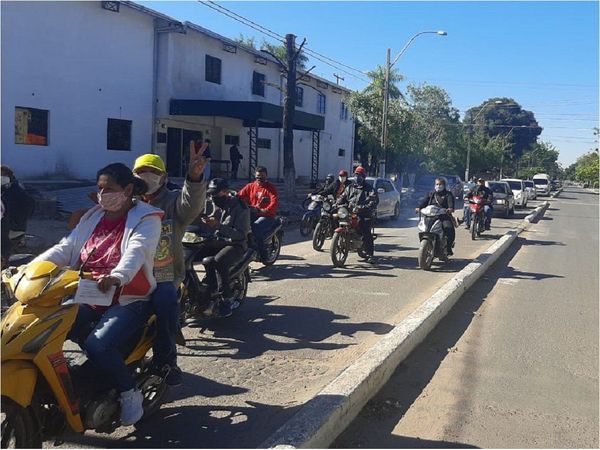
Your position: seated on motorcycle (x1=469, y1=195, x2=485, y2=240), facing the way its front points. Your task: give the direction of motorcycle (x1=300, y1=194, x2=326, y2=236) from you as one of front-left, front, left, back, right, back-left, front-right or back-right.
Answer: front-right

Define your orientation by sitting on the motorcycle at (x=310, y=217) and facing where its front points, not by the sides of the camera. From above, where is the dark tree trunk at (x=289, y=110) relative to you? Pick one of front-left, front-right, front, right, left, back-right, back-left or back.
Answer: back-right

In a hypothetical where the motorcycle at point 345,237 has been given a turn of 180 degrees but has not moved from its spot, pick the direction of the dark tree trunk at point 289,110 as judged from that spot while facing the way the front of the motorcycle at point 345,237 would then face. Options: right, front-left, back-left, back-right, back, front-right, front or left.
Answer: front-left

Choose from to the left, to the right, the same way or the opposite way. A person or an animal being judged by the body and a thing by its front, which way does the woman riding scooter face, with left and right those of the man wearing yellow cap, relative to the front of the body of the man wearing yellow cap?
the same way

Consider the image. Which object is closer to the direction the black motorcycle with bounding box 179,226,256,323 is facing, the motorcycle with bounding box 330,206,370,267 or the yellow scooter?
the yellow scooter

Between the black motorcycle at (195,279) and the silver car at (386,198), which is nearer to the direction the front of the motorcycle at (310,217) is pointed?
the black motorcycle

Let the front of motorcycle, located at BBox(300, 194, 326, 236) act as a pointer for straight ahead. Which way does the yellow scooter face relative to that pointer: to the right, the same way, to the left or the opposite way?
the same way

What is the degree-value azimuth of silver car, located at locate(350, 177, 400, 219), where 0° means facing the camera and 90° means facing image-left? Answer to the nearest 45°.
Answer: approximately 45°

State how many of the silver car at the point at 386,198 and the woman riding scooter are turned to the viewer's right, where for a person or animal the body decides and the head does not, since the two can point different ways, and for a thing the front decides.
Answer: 0

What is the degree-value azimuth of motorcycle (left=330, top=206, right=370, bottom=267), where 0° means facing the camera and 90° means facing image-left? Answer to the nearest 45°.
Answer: approximately 45°

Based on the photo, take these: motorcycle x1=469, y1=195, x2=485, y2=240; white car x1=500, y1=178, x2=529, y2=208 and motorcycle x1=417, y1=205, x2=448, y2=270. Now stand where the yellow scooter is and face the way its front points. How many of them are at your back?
3

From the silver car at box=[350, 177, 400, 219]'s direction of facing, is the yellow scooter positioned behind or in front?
in front

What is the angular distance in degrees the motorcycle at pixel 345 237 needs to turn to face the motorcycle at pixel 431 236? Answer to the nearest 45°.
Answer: approximately 135° to its left

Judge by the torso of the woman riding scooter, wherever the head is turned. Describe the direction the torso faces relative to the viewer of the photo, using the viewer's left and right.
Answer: facing the viewer and to the left of the viewer

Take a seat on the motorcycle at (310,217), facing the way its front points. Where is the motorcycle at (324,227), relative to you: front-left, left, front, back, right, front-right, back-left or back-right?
front-left

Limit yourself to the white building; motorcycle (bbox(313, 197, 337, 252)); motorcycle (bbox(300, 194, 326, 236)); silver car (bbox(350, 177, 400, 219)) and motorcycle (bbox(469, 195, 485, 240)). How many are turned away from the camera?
0

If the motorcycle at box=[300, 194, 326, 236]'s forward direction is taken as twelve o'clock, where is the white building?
The white building is roughly at 3 o'clock from the motorcycle.

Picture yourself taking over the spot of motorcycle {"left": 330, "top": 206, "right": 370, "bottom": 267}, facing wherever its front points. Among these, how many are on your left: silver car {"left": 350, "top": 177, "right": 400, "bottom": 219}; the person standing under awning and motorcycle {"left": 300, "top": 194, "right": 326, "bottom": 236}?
0

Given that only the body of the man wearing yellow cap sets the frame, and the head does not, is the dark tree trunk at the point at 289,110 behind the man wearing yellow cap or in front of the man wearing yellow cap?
behind

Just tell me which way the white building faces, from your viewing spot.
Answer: facing the viewer and to the right of the viewer

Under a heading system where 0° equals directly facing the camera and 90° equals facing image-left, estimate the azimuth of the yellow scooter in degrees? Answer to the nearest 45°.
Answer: approximately 45°

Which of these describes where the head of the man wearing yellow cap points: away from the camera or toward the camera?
toward the camera
